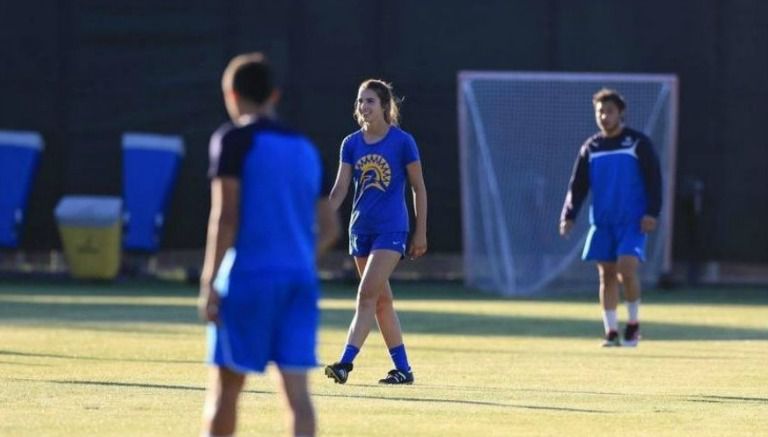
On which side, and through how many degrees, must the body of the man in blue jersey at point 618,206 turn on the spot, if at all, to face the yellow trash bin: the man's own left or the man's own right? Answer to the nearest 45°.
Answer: approximately 135° to the man's own right

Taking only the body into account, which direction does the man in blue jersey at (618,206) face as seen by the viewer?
toward the camera

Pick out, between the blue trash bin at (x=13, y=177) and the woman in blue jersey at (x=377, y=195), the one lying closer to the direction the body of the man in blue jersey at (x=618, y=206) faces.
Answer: the woman in blue jersey

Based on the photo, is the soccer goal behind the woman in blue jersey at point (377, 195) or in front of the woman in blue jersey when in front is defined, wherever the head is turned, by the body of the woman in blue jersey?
behind

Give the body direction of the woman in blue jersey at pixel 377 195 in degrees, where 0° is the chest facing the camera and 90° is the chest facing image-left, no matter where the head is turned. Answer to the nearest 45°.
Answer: approximately 45°

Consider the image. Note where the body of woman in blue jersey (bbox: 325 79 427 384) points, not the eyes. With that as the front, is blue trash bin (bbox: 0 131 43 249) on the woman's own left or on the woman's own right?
on the woman's own right

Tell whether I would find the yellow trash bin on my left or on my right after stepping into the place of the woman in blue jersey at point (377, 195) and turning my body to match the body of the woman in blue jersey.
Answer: on my right

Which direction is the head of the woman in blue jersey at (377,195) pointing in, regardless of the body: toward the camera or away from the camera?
toward the camera
